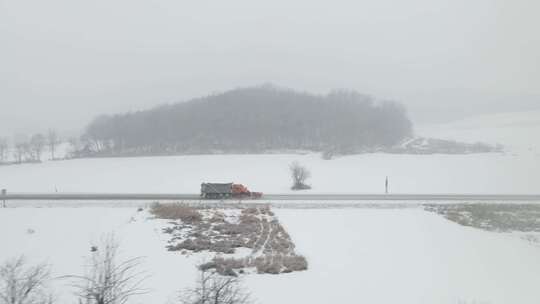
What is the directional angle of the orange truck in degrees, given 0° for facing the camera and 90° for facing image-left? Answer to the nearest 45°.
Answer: approximately 270°

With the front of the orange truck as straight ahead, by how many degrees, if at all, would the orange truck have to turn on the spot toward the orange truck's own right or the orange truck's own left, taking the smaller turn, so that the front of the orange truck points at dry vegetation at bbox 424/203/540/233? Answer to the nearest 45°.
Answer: approximately 45° to the orange truck's own right

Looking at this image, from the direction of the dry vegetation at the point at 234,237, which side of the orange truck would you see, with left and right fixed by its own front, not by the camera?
right
